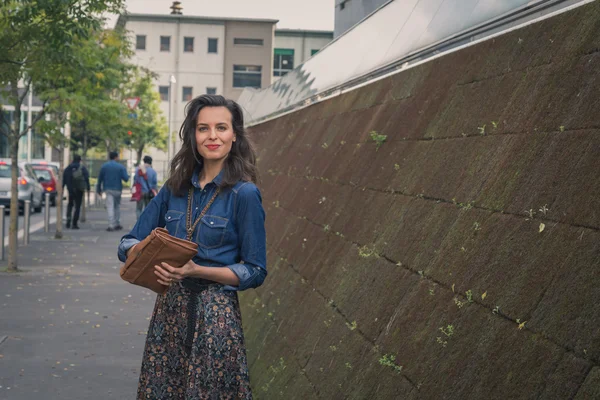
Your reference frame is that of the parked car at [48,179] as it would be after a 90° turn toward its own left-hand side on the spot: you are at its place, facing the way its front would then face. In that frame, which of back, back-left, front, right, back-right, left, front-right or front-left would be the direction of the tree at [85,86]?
left

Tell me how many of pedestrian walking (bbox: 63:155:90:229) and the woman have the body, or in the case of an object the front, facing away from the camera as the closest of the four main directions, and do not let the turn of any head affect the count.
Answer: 1

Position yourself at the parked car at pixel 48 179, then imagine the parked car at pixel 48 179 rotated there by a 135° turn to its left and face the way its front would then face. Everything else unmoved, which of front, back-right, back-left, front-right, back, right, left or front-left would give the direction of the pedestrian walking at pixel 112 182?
front-left

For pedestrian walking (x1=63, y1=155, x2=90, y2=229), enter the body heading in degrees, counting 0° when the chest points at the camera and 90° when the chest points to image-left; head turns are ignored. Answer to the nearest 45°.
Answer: approximately 180°

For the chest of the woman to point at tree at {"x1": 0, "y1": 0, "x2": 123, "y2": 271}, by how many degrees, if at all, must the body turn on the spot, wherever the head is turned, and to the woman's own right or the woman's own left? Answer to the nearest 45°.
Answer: approximately 135° to the woman's own right

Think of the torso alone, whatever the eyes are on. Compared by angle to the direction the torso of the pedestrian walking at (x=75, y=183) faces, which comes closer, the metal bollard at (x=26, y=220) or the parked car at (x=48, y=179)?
the parked car

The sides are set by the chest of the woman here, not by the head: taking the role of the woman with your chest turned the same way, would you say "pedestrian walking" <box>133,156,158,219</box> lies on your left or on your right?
on your right

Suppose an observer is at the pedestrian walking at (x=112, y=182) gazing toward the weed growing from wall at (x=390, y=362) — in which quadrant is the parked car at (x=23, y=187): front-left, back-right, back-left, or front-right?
back-right

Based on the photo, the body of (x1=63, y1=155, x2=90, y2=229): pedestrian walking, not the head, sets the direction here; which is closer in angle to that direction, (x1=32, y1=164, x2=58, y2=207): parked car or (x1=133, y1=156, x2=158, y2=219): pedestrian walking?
the parked car

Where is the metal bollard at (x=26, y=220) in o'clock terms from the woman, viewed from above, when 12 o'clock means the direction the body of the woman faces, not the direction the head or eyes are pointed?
The metal bollard is roughly at 4 o'clock from the woman.
